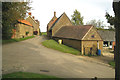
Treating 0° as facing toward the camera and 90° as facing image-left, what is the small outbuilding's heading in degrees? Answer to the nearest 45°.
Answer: approximately 0°
